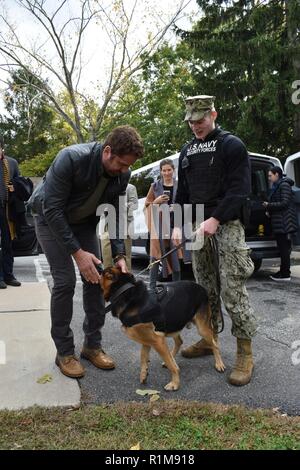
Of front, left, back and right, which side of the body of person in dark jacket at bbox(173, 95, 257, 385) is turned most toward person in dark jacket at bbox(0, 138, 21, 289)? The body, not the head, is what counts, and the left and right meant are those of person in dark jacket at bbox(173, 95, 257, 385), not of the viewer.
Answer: right

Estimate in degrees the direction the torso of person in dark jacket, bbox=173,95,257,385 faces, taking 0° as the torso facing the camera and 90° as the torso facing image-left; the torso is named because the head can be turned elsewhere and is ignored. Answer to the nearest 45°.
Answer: approximately 45°

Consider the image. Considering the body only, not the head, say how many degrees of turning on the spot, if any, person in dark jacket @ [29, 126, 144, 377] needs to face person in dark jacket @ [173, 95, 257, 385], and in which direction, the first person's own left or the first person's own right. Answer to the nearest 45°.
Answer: approximately 45° to the first person's own left

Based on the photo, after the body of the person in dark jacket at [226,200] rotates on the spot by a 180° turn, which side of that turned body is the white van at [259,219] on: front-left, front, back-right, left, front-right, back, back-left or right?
front-left

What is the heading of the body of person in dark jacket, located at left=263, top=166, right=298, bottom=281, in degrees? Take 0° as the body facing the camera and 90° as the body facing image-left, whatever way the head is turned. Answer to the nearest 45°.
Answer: approximately 90°

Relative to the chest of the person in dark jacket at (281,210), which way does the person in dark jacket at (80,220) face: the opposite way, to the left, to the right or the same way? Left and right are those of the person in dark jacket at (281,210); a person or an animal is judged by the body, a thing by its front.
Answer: the opposite way

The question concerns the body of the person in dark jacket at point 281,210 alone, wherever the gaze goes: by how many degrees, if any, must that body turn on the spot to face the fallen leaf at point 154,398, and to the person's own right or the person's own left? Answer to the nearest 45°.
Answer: approximately 90° to the person's own left

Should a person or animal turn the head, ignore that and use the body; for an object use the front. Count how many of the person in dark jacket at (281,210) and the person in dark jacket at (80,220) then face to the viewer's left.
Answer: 1

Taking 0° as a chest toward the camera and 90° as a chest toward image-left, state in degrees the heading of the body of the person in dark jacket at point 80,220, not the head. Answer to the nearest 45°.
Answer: approximately 315°
